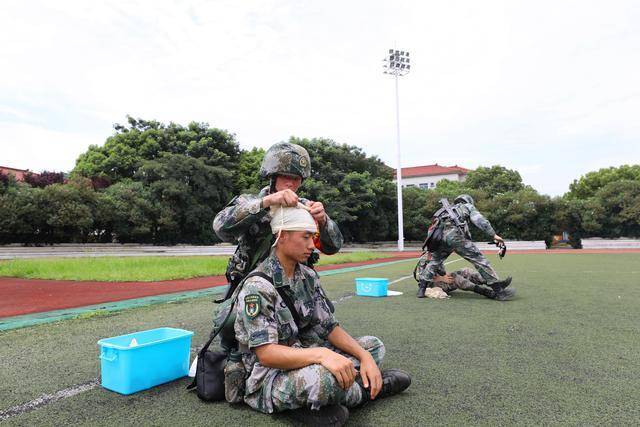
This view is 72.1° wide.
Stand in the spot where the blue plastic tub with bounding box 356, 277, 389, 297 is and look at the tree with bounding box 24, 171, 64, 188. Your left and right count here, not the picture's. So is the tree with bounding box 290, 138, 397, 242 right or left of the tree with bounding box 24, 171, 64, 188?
right

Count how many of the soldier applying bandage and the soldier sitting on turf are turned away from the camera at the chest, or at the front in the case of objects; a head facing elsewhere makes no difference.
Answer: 0

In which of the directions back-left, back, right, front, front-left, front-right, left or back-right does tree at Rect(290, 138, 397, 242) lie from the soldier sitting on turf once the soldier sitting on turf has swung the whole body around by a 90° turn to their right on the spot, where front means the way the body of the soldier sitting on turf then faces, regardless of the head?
back-right

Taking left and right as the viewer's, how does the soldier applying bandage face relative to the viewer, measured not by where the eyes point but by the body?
facing the viewer and to the right of the viewer

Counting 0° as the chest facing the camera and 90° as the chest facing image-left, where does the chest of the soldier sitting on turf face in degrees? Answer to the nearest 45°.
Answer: approximately 315°

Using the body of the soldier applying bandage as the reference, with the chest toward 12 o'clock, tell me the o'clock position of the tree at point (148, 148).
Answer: The tree is roughly at 7 o'clock from the soldier applying bandage.

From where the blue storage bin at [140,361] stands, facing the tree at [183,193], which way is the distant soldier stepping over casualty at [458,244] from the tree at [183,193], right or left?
right

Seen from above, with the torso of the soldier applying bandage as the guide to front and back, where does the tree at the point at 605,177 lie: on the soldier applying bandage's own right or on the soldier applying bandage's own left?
on the soldier applying bandage's own left

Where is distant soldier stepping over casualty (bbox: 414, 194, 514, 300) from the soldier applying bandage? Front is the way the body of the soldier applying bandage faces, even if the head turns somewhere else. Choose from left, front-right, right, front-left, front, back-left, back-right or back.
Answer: left

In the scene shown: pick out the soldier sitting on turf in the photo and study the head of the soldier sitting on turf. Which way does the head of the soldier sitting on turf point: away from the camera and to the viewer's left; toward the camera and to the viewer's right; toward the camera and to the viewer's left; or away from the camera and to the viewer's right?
toward the camera and to the viewer's right
